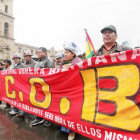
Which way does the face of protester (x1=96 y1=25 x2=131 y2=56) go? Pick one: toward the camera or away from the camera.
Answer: toward the camera

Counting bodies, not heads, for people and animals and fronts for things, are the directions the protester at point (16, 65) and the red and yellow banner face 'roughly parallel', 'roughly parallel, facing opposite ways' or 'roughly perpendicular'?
roughly parallel

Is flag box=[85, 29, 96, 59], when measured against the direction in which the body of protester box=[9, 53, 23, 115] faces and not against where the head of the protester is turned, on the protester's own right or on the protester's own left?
on the protester's own left

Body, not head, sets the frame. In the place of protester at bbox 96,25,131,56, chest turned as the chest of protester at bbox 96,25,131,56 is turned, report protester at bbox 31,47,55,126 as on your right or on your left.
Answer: on your right

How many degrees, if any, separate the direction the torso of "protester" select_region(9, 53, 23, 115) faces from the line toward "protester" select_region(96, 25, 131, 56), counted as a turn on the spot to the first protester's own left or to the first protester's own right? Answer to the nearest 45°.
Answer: approximately 90° to the first protester's own left

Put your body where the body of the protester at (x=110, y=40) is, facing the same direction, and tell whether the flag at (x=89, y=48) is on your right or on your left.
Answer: on your right

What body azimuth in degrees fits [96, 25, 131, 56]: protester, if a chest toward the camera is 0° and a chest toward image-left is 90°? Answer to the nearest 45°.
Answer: approximately 45°

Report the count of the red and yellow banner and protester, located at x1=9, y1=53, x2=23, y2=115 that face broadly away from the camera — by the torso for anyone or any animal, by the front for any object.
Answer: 0

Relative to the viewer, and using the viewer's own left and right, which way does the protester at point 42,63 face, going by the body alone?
facing the viewer and to the left of the viewer

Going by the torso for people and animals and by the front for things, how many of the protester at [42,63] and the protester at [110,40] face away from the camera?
0
